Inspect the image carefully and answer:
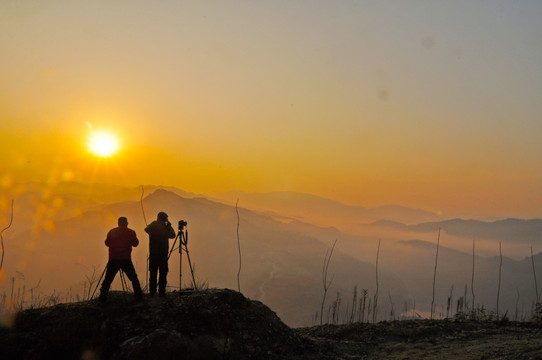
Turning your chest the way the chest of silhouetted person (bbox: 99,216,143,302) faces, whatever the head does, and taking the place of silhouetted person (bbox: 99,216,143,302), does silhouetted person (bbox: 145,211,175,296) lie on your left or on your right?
on your right

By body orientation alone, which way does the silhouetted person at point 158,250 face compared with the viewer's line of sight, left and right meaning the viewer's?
facing away from the viewer and to the right of the viewer

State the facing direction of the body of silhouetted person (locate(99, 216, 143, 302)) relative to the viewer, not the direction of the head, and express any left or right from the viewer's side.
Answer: facing away from the viewer

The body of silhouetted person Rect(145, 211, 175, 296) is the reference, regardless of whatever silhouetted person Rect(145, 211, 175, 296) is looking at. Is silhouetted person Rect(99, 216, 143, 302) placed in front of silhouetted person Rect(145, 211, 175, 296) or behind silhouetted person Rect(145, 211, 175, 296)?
behind
